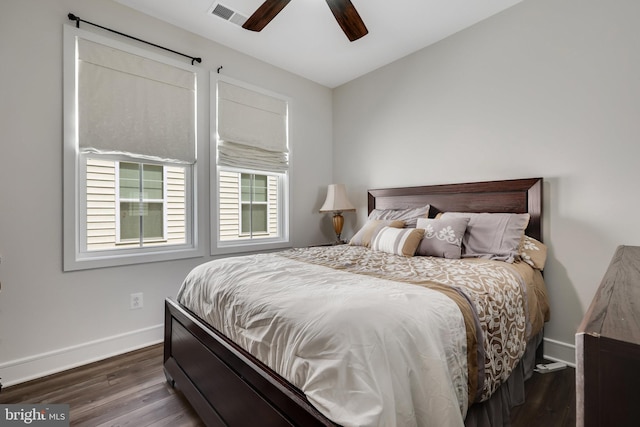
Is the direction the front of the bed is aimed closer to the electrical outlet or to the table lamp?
the electrical outlet

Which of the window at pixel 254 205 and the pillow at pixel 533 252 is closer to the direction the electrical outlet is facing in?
the pillow

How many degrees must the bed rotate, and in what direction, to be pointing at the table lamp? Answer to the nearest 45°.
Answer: approximately 135° to its right

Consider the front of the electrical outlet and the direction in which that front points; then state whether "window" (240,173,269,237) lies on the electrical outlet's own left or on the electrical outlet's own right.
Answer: on the electrical outlet's own left

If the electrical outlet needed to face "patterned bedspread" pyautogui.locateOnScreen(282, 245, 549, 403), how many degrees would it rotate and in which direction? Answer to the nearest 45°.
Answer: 0° — it already faces it

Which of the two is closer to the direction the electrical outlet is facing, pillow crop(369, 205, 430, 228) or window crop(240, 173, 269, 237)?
the pillow

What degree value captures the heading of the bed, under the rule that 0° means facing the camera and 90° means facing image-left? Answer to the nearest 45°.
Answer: approximately 45°
